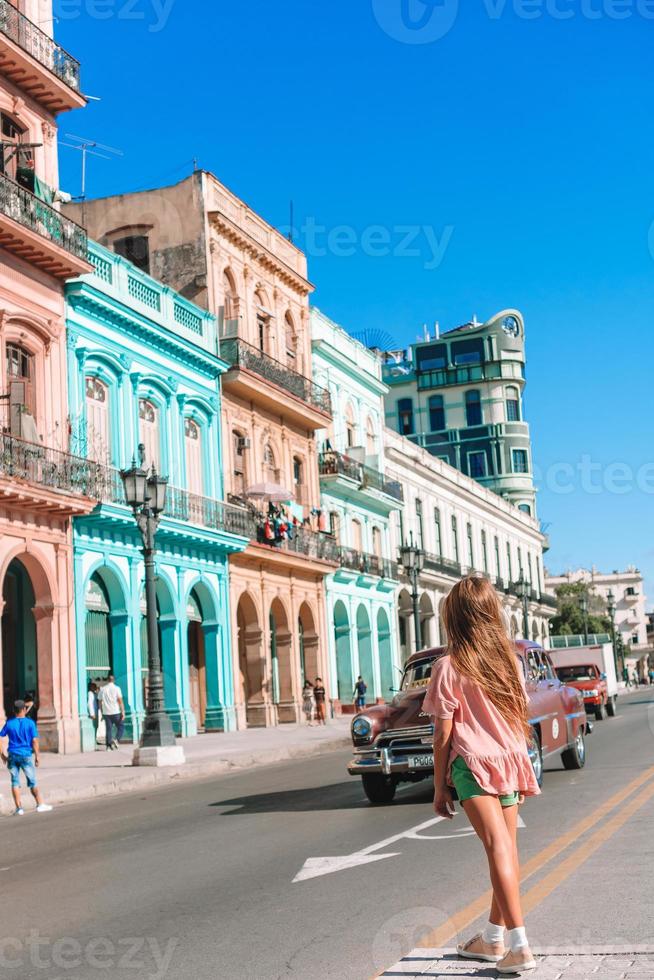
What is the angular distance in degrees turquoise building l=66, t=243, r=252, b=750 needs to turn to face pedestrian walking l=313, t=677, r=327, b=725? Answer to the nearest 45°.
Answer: approximately 90° to its left

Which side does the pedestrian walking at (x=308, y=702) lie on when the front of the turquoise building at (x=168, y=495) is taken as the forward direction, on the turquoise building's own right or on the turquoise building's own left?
on the turquoise building's own left

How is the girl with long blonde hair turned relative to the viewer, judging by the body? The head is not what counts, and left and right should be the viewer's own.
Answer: facing away from the viewer and to the left of the viewer

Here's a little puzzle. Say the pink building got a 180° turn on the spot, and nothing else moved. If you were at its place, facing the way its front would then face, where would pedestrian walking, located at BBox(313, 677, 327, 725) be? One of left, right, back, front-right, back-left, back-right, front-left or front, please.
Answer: right

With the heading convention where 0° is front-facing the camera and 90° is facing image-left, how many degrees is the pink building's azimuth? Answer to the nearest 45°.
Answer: approximately 315°

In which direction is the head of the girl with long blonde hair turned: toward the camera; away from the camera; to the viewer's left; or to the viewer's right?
away from the camera

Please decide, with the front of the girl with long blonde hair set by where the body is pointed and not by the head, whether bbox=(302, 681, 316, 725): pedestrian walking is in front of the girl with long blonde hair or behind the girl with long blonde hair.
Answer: in front

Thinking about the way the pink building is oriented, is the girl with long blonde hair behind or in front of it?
in front

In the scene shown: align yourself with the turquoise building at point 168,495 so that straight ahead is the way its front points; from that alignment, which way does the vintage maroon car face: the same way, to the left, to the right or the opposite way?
to the right
